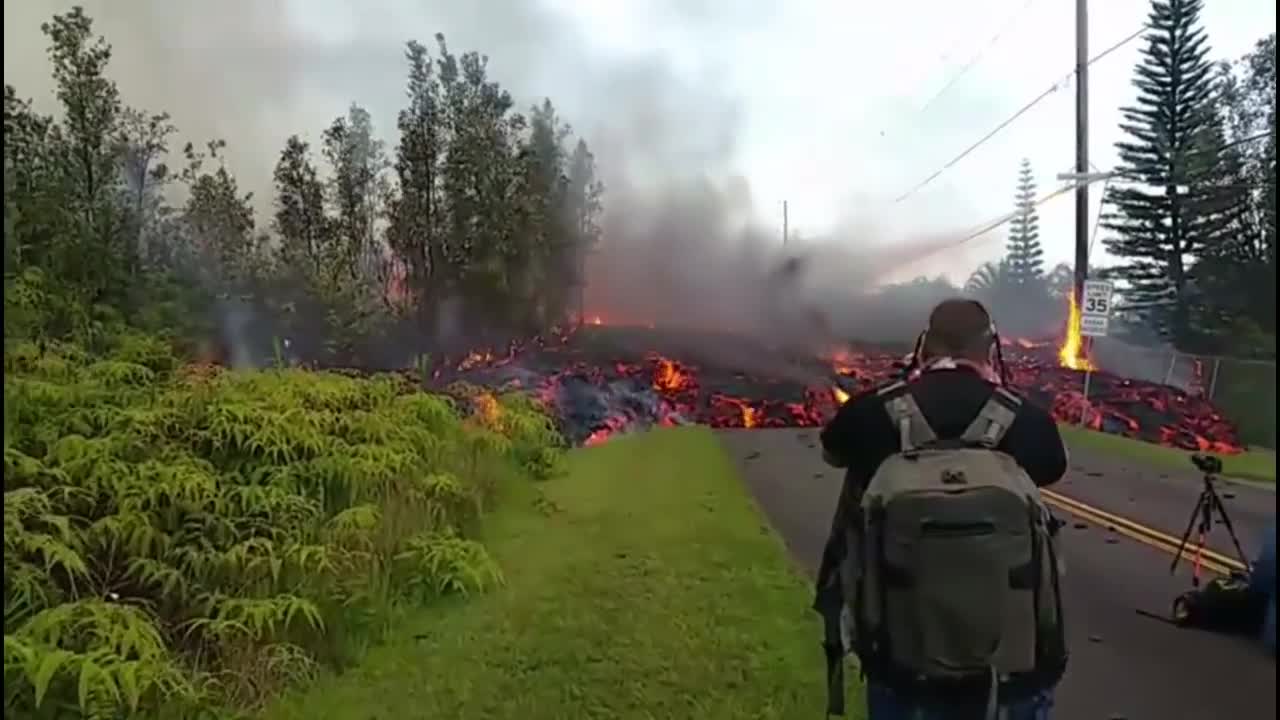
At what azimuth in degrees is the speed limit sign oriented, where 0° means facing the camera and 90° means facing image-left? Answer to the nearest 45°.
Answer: approximately 0°

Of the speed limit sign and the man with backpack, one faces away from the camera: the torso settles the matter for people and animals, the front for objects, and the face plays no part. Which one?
the man with backpack

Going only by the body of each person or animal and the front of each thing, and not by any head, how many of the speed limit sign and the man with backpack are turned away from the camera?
1

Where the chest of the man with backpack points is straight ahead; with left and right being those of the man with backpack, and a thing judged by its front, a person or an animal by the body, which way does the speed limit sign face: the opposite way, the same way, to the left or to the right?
the opposite way

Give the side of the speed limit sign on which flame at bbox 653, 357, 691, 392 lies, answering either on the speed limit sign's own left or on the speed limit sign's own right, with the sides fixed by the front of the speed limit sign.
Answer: on the speed limit sign's own right

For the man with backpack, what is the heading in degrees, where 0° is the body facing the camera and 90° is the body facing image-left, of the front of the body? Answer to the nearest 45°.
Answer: approximately 180°

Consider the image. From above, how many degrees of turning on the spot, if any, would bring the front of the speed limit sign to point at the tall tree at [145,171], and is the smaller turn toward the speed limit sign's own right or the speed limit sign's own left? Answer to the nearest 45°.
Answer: approximately 90° to the speed limit sign's own right

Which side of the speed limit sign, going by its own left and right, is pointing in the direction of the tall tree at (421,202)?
right
